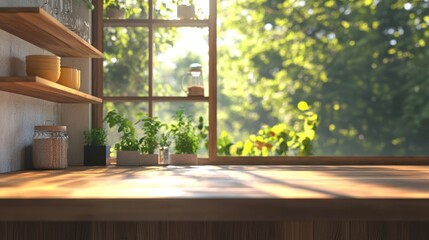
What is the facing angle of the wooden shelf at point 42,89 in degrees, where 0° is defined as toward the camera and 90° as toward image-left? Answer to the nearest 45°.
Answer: approximately 270°

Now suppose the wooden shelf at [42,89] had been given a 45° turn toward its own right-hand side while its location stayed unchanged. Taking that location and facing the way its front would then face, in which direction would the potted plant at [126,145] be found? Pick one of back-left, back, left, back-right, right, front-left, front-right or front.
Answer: left

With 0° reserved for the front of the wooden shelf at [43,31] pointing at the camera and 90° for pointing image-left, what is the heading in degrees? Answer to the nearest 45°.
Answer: approximately 270°

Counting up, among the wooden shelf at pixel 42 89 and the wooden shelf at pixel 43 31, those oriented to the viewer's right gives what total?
2
